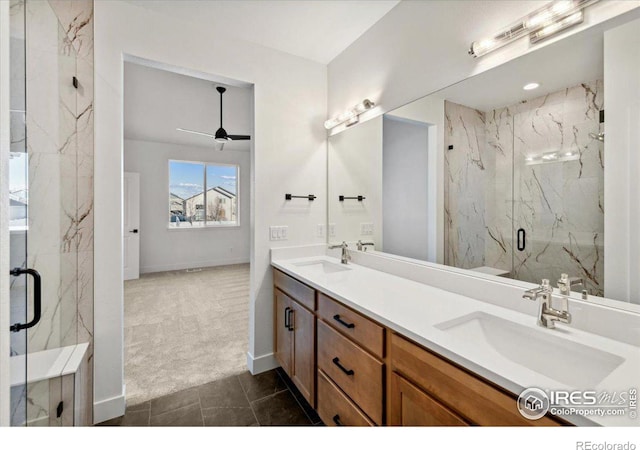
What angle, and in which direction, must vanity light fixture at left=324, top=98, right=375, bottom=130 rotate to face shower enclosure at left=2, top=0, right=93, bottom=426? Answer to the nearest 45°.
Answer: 0° — it already faces it

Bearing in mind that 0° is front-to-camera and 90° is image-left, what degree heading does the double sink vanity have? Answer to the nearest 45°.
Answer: approximately 45°

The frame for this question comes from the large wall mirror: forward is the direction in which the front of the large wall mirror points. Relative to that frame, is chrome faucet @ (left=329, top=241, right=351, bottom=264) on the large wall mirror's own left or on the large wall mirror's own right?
on the large wall mirror's own right

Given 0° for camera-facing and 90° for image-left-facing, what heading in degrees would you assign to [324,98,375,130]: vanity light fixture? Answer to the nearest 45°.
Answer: approximately 45°

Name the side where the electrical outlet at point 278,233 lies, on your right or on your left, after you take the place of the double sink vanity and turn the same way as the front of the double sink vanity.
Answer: on your right

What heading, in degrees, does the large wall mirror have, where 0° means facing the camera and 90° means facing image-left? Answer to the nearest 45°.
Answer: approximately 45°
